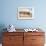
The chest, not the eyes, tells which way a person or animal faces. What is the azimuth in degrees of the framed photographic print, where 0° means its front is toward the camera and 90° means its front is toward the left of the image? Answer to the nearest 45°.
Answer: approximately 0°

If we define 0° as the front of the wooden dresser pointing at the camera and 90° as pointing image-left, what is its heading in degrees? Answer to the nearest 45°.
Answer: approximately 0°

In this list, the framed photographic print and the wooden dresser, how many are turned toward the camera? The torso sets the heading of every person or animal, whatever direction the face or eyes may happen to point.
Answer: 2
